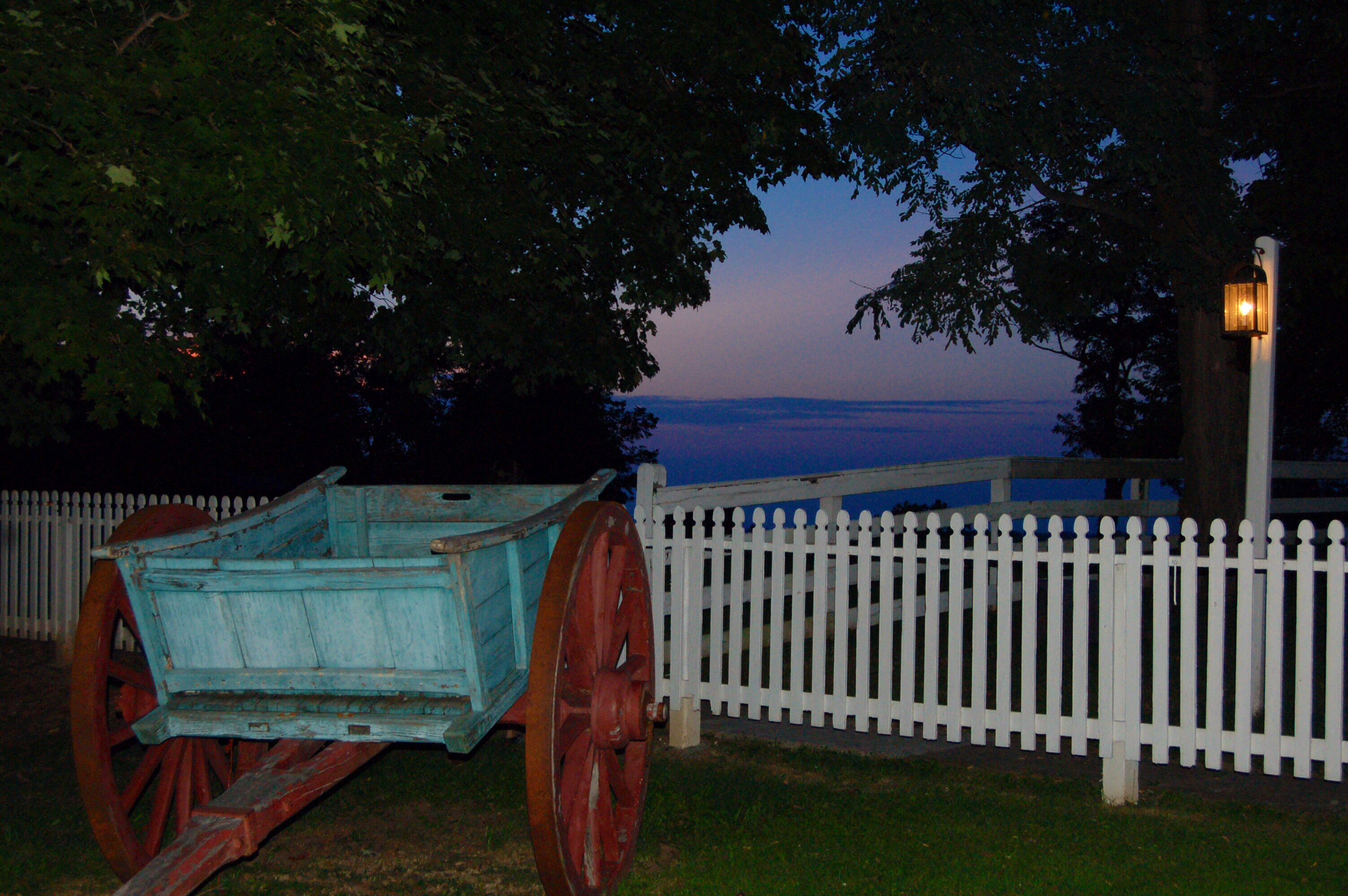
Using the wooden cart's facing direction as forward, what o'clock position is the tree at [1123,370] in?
The tree is roughly at 6 o'clock from the wooden cart.

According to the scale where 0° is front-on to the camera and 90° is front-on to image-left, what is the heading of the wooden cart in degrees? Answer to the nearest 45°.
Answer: approximately 45°

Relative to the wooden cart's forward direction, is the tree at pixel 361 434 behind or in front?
behind

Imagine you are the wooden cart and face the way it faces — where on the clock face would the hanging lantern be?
The hanging lantern is roughly at 7 o'clock from the wooden cart.

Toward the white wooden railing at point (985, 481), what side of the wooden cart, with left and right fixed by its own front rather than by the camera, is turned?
back

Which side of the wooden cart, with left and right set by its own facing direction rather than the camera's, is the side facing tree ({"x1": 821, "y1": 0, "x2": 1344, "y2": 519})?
back

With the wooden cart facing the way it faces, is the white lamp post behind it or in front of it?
behind

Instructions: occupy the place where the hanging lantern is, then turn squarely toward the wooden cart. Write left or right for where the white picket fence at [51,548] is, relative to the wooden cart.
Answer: right

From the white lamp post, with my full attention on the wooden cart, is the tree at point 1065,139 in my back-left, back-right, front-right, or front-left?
back-right

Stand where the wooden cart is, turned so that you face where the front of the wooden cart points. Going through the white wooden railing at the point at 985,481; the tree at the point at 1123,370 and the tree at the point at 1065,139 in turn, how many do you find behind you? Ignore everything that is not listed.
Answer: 3
